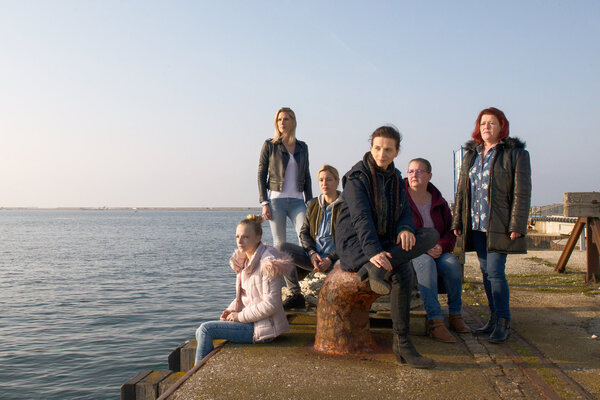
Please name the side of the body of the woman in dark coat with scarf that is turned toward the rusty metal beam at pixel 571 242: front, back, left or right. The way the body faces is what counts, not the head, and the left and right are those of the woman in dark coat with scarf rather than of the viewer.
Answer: left

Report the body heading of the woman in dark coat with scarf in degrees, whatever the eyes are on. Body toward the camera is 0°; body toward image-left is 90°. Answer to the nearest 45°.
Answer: approximately 315°

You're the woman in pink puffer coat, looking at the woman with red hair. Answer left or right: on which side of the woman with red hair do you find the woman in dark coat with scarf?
right

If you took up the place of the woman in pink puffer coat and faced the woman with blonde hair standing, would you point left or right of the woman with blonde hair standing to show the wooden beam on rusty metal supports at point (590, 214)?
right

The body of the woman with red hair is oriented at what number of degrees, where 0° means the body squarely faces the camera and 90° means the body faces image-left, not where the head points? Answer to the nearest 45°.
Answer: approximately 45°

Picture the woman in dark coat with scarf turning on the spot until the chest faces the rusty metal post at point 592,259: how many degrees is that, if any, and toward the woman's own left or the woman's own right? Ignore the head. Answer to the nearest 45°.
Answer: approximately 90° to the woman's own left

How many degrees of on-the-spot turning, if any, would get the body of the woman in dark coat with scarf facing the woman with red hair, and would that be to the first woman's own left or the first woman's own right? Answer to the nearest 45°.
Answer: approximately 90° to the first woman's own left

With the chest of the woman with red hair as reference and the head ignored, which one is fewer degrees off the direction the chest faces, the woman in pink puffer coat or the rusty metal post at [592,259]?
the woman in pink puffer coat
